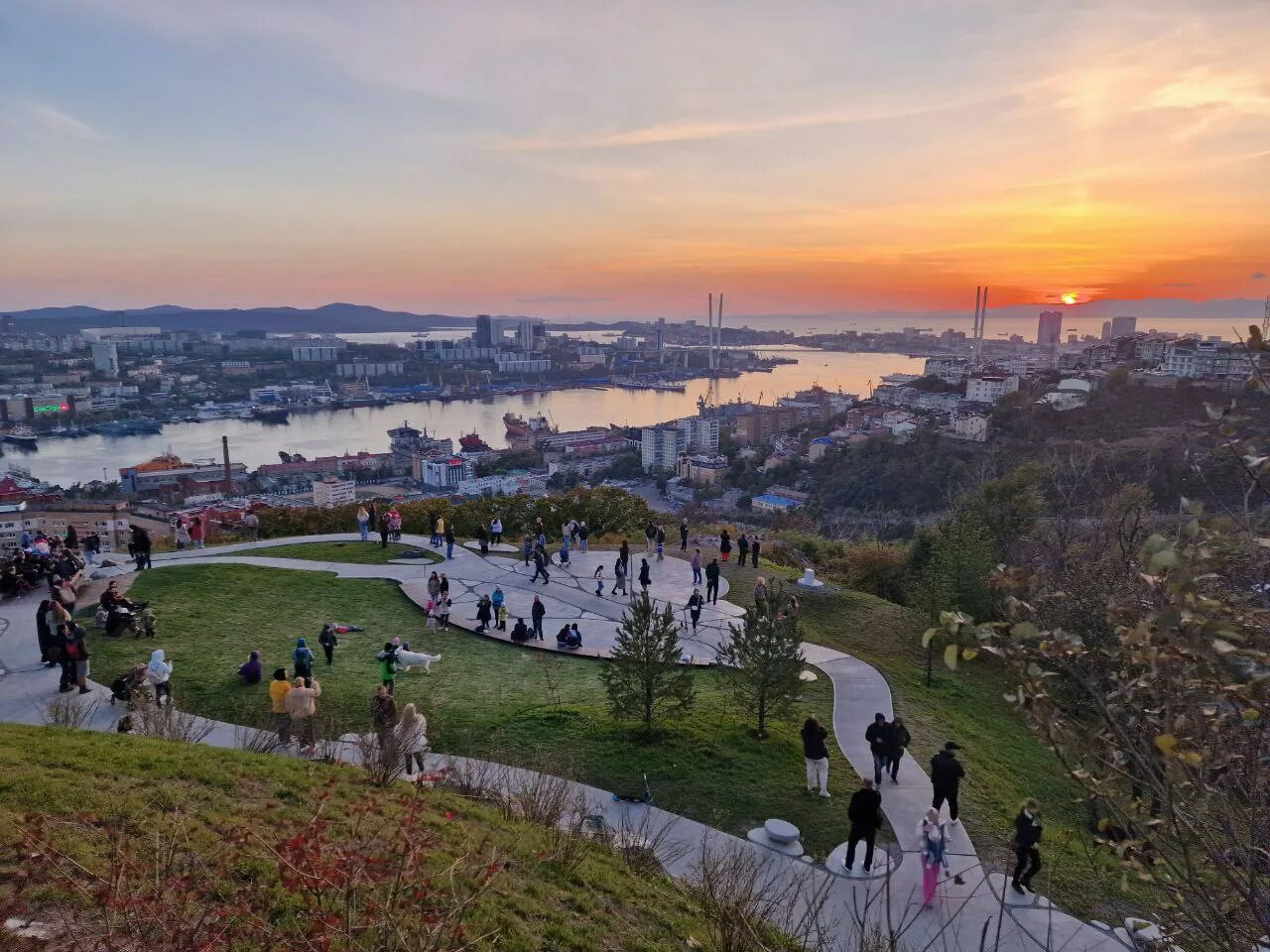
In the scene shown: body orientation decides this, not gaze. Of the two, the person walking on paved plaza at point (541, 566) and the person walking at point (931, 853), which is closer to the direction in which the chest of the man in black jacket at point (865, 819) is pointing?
the person walking on paved plaza

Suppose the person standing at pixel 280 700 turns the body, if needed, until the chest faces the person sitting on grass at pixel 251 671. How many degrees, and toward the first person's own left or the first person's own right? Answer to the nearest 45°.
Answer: approximately 45° to the first person's own left

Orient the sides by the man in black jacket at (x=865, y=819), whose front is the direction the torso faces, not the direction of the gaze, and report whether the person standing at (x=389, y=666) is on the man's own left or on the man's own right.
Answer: on the man's own left

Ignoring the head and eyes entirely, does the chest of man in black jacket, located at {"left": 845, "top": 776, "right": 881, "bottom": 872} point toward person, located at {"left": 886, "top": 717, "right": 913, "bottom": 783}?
yes

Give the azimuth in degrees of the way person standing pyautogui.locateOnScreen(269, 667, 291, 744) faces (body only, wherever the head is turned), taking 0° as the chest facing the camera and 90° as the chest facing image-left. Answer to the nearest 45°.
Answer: approximately 225°

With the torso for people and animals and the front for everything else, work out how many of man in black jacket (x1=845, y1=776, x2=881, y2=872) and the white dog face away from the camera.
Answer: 1

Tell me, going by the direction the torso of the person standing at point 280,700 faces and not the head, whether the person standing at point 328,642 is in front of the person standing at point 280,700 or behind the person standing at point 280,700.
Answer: in front

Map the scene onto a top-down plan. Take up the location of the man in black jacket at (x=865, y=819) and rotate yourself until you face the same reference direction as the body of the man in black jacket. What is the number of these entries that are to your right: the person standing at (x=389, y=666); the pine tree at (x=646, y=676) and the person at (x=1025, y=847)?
1

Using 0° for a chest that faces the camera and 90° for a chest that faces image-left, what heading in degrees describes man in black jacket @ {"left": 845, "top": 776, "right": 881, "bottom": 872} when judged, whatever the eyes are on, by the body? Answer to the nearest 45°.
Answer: approximately 180°

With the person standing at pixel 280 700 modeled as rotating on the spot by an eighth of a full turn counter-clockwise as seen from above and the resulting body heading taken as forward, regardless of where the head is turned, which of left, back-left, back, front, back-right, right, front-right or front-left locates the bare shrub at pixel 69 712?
left

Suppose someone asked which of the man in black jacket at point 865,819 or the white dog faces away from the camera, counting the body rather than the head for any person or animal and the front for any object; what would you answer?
the man in black jacket
